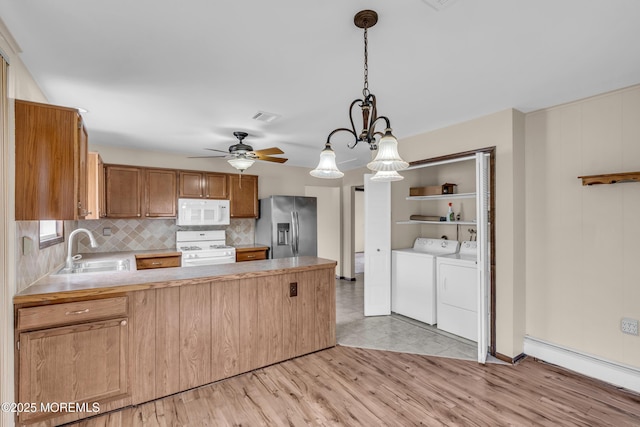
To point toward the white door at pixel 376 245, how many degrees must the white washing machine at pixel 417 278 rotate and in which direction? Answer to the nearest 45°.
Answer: approximately 45° to its right

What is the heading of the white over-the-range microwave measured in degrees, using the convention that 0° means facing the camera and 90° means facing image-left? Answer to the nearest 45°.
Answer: approximately 0°

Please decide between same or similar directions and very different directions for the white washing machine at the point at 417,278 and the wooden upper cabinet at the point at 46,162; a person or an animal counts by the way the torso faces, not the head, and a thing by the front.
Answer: very different directions

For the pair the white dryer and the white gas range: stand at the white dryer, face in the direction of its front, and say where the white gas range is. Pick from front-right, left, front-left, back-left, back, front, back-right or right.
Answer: front-right

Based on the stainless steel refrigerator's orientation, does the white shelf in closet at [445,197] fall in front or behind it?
in front

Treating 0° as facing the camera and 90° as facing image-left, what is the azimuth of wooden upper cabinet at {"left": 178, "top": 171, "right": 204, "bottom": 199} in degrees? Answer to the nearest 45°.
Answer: approximately 0°

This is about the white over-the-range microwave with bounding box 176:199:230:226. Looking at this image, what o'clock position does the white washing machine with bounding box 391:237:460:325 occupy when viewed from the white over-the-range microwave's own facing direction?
The white washing machine is roughly at 10 o'clock from the white over-the-range microwave.

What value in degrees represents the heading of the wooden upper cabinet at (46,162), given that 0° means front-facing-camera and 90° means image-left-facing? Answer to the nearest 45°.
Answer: approximately 270°
